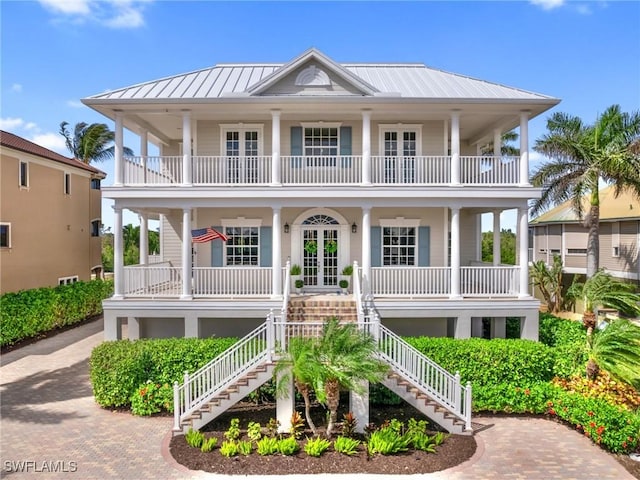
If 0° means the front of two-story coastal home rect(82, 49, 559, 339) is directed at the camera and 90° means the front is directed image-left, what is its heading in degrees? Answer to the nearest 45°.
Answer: approximately 0°

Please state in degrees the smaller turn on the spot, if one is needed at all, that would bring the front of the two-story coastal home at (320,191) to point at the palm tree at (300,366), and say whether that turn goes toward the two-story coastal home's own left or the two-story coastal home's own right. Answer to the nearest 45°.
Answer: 0° — it already faces it

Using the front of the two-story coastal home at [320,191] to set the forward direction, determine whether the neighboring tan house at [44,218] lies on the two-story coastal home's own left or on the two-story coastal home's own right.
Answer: on the two-story coastal home's own right

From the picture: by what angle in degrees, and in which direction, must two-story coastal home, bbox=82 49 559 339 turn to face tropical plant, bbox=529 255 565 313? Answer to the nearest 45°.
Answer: approximately 135° to its left

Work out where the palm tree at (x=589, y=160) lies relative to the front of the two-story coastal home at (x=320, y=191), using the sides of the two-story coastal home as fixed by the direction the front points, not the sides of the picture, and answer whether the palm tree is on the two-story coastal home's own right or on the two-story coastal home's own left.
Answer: on the two-story coastal home's own left

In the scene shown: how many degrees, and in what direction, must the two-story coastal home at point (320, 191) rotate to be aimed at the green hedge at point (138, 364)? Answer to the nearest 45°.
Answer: approximately 45° to its right

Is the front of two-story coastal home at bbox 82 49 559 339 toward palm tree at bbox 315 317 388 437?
yes

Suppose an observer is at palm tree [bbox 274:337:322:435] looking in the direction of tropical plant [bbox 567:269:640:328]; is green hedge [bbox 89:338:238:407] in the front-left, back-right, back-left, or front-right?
back-left

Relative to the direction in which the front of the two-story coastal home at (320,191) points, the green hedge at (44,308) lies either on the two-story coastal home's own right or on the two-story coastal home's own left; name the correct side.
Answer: on the two-story coastal home's own right

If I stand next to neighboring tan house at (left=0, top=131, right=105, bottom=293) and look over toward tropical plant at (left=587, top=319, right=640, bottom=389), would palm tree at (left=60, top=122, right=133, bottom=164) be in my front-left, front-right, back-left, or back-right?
back-left

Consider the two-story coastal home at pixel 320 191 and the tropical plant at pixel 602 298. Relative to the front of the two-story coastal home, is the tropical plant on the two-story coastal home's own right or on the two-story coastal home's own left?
on the two-story coastal home's own left

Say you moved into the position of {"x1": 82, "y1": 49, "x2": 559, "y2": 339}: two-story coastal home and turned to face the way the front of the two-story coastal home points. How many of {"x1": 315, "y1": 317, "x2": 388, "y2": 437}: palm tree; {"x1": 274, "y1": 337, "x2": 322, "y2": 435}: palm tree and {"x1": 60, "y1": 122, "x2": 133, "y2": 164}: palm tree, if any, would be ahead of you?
2
